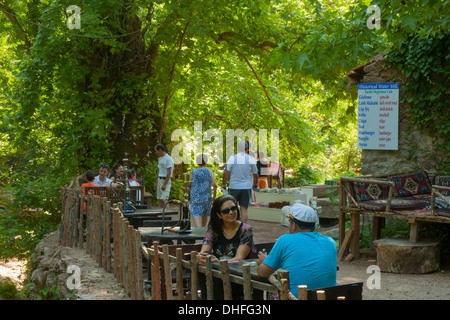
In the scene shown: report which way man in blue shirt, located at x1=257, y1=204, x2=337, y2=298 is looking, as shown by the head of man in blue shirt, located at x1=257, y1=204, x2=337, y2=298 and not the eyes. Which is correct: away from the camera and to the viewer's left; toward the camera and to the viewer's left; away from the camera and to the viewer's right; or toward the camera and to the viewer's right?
away from the camera and to the viewer's left

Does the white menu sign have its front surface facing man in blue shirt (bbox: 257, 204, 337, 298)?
yes

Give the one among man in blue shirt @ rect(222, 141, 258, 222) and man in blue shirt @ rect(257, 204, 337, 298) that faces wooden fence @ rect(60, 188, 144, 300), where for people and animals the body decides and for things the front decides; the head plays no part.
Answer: man in blue shirt @ rect(257, 204, 337, 298)

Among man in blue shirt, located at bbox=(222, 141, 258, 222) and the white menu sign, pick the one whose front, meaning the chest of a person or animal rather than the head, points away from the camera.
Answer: the man in blue shirt

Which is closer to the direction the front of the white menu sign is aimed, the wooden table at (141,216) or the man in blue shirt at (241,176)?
the wooden table

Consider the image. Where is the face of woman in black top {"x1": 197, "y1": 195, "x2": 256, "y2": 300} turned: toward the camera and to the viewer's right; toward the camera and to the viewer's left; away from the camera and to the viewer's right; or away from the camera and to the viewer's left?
toward the camera and to the viewer's right

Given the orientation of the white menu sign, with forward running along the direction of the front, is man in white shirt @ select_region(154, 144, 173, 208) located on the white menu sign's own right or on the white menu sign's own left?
on the white menu sign's own right

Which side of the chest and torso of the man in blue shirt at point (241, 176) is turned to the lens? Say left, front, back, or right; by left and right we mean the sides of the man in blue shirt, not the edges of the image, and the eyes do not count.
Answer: back

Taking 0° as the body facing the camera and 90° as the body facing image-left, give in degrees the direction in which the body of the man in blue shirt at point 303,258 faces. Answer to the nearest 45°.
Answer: approximately 135°

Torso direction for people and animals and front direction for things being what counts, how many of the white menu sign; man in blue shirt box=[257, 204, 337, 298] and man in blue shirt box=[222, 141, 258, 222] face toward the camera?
1

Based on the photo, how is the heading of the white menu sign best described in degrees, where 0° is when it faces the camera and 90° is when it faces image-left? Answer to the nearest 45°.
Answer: approximately 0°
